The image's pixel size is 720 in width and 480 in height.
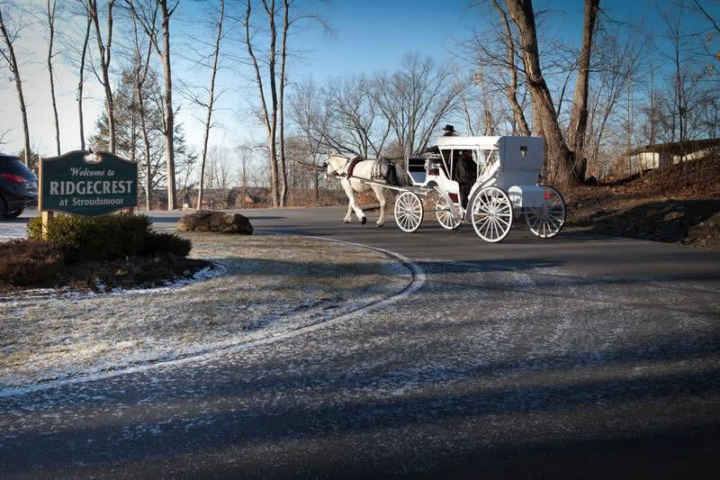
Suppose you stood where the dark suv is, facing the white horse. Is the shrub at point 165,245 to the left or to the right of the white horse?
right

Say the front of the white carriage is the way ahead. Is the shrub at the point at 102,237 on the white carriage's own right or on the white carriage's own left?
on the white carriage's own left

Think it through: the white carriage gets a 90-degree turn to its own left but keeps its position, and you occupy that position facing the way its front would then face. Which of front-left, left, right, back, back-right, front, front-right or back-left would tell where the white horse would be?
right

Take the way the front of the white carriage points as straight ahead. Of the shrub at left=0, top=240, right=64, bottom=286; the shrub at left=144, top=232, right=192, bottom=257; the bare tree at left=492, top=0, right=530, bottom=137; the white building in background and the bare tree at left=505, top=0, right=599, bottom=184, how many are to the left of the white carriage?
2

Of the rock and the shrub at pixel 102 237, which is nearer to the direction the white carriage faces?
the rock

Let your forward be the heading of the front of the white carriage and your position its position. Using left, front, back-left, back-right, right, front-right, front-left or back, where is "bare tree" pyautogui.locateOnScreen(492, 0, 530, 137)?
front-right

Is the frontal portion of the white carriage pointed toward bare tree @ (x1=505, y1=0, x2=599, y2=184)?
no

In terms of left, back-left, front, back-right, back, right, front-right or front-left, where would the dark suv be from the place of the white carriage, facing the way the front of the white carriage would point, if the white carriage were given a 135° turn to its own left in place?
right

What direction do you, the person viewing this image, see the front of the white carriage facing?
facing away from the viewer and to the left of the viewer

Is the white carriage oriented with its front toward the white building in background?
no
